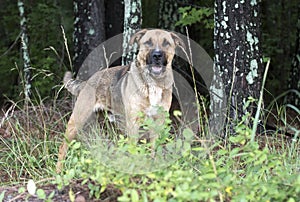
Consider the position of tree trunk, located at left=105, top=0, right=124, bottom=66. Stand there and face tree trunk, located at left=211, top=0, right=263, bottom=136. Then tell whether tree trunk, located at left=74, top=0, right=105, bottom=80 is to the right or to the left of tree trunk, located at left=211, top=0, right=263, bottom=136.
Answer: right

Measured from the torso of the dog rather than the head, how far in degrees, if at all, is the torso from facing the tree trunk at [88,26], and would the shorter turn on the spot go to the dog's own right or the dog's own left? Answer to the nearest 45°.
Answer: approximately 135° to the dog's own left

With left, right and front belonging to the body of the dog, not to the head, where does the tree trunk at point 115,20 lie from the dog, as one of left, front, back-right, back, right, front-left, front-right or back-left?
back-left

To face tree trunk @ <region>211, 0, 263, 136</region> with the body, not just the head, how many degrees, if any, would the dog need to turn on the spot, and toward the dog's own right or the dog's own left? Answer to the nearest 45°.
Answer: approximately 45° to the dog's own left

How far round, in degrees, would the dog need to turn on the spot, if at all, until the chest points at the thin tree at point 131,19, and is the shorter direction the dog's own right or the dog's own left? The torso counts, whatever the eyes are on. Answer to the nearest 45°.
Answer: approximately 135° to the dog's own left

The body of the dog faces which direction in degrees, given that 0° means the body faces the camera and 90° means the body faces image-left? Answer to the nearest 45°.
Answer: approximately 315°

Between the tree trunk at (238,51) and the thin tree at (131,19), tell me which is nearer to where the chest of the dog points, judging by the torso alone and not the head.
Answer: the tree trunk
